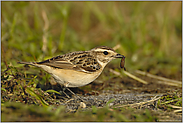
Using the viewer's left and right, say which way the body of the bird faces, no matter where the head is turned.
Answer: facing to the right of the viewer
